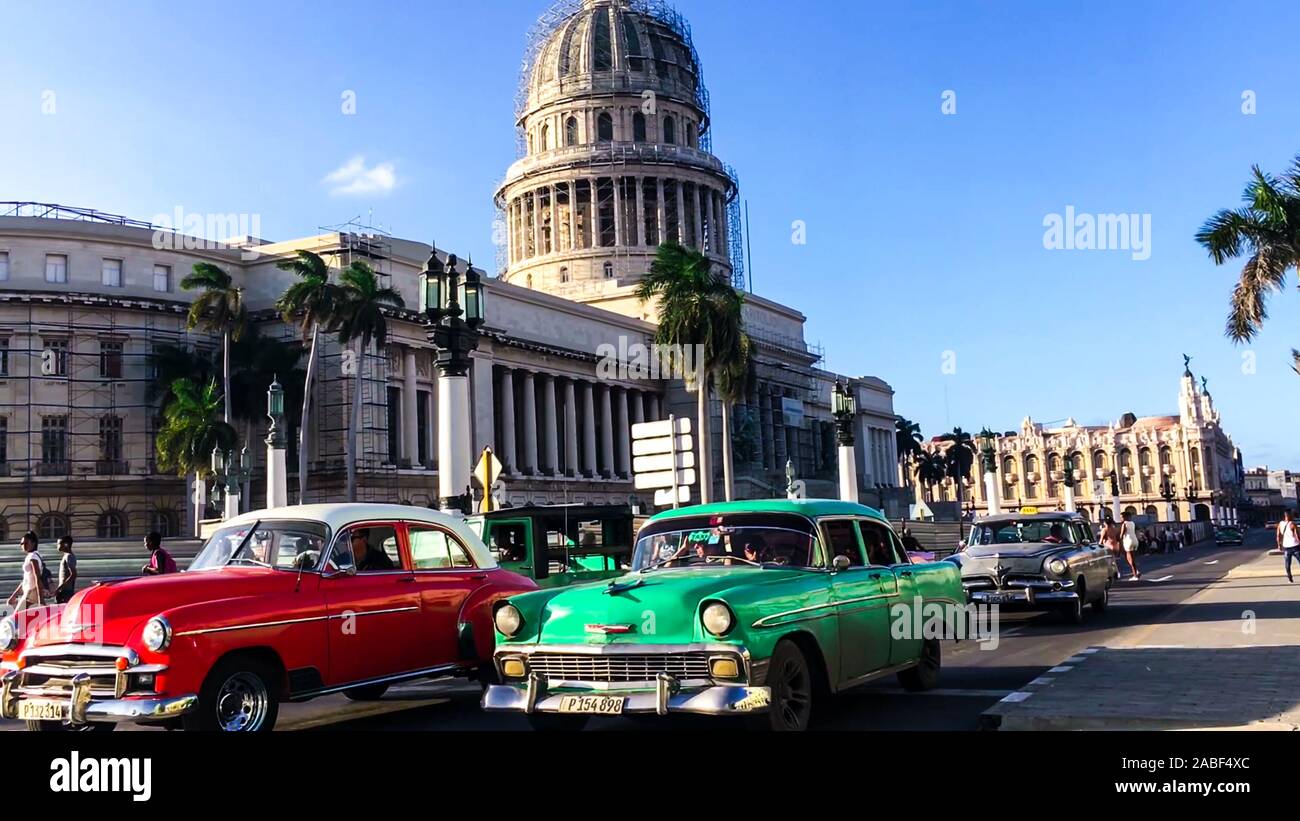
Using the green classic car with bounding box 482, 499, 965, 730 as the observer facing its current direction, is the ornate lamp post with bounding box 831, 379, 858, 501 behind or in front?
behind

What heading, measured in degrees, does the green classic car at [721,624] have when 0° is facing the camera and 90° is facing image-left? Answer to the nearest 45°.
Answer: approximately 45°

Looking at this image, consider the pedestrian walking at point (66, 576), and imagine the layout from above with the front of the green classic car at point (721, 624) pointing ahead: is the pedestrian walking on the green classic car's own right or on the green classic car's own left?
on the green classic car's own right

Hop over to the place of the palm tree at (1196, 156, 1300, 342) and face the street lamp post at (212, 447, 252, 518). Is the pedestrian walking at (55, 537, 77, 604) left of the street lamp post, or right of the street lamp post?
left

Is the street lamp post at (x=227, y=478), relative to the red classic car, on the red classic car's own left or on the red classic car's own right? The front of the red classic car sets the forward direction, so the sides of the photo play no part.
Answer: on the red classic car's own right

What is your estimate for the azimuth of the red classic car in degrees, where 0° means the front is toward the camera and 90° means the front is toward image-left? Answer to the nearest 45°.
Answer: approximately 45°

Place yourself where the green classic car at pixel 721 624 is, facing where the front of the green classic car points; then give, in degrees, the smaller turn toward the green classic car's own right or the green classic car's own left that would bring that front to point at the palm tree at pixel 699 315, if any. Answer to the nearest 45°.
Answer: approximately 135° to the green classic car's own right

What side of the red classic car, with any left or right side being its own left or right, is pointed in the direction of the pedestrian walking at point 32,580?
right

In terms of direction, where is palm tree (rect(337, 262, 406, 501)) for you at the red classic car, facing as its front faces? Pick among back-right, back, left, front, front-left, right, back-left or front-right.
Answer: back-right

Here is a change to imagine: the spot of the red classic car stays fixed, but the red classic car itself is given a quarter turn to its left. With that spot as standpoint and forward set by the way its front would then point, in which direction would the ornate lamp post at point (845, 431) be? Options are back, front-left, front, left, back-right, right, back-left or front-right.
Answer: left

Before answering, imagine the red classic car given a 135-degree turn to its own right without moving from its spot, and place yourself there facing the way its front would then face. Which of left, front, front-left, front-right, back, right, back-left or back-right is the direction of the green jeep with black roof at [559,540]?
front-right

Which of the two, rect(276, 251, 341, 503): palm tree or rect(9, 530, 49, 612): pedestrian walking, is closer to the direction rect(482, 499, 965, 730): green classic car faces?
the pedestrian walking

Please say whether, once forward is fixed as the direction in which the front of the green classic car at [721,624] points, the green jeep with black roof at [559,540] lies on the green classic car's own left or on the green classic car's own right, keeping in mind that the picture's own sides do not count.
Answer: on the green classic car's own right

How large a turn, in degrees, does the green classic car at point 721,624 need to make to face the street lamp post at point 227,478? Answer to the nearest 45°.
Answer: approximately 90° to its right
